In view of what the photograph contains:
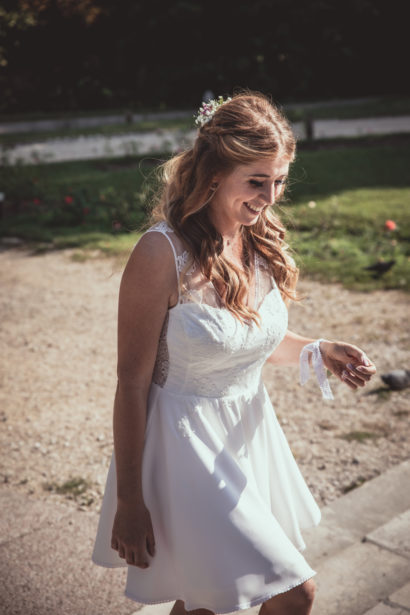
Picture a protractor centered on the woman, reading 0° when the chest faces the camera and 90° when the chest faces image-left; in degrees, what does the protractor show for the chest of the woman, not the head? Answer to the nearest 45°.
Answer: approximately 315°
